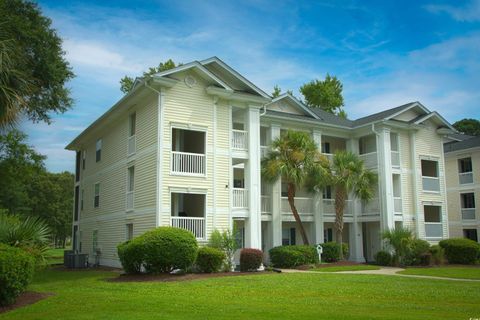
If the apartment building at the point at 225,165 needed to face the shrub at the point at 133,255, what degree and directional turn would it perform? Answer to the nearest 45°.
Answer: approximately 45° to its right

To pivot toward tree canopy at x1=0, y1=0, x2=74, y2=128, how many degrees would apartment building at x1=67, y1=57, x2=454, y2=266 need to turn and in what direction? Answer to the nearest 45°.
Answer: approximately 90° to its right

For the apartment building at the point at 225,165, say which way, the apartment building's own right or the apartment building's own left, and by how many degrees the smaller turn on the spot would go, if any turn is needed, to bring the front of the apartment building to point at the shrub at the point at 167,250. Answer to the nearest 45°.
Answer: approximately 45° to the apartment building's own right

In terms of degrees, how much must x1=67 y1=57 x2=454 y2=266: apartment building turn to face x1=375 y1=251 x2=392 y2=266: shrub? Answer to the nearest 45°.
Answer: approximately 45° to its left

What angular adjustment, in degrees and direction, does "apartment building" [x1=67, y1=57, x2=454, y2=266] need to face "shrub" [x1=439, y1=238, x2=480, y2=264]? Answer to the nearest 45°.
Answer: approximately 45° to its left

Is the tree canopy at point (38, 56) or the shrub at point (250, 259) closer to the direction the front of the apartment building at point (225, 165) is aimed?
the shrub

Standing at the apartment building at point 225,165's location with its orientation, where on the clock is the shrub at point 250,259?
The shrub is roughly at 1 o'clock from the apartment building.

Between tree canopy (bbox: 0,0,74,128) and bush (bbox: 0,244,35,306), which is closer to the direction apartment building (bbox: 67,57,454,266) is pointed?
the bush

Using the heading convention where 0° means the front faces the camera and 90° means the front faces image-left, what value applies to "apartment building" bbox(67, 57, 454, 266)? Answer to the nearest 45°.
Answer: approximately 315°
